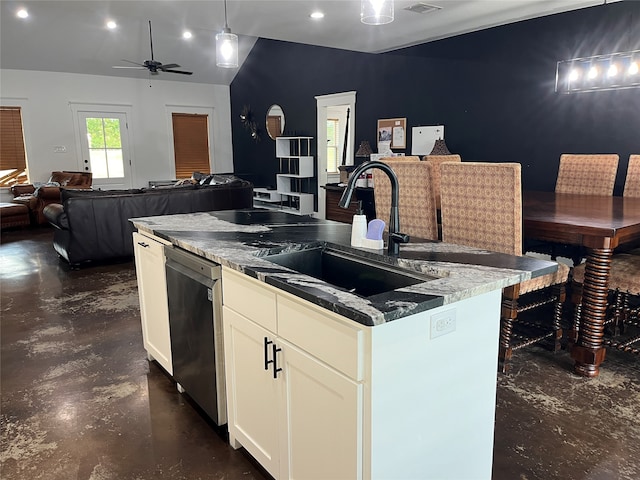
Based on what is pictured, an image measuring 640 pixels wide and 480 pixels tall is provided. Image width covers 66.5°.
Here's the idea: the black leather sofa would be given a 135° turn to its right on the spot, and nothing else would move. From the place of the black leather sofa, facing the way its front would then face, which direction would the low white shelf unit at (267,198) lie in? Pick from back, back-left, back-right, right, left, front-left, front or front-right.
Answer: front-left

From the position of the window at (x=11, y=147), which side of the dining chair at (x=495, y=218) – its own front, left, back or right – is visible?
left

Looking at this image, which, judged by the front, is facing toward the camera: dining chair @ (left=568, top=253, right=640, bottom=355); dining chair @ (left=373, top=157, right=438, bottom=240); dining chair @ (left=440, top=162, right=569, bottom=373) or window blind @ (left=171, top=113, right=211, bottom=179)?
the window blind

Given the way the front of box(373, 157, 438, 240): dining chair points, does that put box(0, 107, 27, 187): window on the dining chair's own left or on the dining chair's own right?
on the dining chair's own left

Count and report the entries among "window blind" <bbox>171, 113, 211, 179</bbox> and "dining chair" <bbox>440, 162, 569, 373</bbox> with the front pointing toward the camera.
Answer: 1

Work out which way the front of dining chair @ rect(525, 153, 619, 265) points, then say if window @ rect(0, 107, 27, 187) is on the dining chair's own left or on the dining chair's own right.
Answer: on the dining chair's own right

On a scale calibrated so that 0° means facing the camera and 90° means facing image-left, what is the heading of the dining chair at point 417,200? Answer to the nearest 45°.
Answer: approximately 225°
